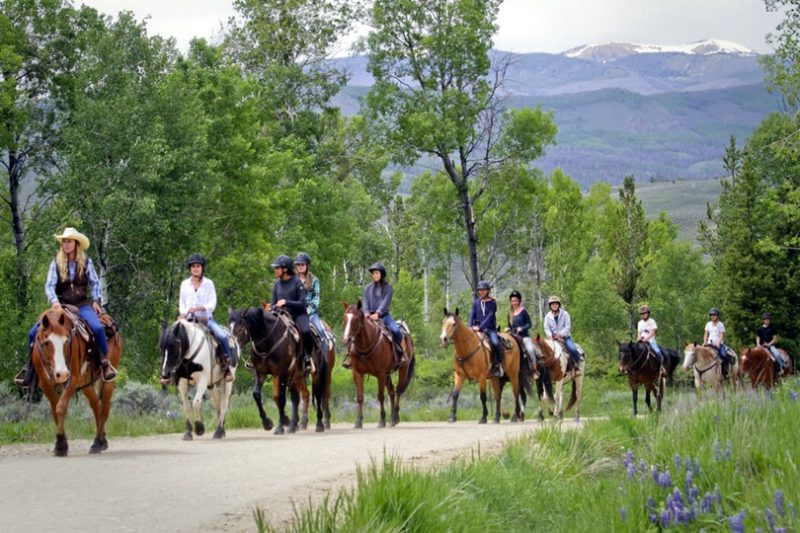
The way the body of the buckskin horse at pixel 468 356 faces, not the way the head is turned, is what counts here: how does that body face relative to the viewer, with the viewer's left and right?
facing the viewer and to the left of the viewer

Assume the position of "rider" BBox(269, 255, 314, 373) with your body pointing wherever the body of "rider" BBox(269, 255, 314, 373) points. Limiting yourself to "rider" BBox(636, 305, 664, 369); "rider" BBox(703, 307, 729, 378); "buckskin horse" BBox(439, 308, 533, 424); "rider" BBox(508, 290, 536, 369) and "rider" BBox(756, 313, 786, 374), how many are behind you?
5

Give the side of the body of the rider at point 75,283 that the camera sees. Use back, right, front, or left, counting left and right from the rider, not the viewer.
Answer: front

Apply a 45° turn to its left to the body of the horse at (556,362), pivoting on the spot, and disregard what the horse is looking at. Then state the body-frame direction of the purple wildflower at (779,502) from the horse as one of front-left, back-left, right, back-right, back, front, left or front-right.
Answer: front

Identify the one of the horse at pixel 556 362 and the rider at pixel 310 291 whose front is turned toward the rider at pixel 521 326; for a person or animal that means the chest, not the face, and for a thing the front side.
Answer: the horse

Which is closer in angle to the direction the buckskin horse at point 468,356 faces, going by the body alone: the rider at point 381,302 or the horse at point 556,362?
the rider

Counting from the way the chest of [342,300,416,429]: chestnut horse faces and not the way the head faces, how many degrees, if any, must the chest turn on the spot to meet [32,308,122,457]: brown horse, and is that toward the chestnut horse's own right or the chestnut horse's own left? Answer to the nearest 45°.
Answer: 0° — it already faces it

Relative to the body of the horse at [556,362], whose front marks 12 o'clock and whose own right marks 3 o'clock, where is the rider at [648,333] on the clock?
The rider is roughly at 6 o'clock from the horse.

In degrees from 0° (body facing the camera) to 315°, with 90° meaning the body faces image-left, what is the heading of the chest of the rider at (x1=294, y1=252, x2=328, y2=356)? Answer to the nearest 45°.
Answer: approximately 45°

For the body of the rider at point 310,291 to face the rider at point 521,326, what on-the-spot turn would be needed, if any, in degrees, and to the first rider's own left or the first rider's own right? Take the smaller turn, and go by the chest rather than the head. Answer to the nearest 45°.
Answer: approximately 180°

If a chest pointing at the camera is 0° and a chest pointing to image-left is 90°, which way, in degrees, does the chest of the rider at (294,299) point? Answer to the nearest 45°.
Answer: approximately 45°

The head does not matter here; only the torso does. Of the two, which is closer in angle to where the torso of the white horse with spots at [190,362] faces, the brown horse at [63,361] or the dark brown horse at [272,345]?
the brown horse

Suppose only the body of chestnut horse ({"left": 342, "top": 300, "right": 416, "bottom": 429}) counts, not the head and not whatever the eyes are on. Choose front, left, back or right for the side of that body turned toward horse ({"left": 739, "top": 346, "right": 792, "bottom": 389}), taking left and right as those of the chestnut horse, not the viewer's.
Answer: back
